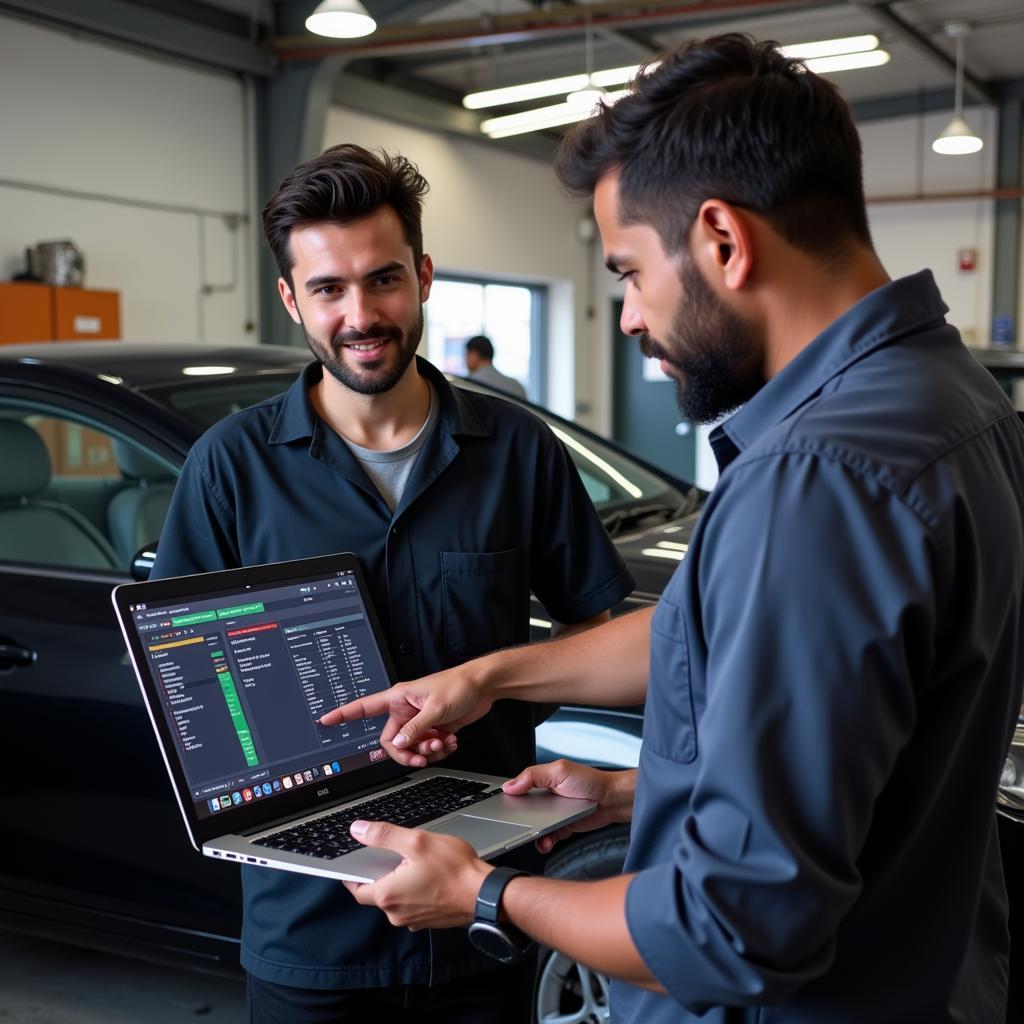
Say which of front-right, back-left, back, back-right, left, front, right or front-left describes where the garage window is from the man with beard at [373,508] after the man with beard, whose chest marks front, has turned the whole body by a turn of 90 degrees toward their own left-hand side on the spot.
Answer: left

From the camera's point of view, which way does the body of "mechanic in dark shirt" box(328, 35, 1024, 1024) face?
to the viewer's left

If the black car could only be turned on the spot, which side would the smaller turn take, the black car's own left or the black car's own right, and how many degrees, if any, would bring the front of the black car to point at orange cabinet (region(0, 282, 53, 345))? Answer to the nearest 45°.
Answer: approximately 135° to the black car's own left

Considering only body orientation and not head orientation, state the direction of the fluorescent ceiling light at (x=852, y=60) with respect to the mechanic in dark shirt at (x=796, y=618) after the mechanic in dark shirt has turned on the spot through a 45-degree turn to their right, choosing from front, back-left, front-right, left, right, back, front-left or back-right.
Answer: front-right

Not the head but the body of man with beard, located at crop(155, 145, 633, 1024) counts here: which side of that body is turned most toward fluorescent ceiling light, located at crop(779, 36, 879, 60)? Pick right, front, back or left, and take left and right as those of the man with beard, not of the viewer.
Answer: back

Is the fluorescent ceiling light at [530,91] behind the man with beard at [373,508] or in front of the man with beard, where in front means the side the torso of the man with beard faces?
behind

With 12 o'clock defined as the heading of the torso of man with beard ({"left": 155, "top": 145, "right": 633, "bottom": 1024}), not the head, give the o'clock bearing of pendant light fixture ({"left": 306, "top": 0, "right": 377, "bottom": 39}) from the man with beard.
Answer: The pendant light fixture is roughly at 6 o'clock from the man with beard.

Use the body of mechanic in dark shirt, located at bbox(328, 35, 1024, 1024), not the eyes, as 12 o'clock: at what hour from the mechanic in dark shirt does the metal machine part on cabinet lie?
The metal machine part on cabinet is roughly at 2 o'clock from the mechanic in dark shirt.

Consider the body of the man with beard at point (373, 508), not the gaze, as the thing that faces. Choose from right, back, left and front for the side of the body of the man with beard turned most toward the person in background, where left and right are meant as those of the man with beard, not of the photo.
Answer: back

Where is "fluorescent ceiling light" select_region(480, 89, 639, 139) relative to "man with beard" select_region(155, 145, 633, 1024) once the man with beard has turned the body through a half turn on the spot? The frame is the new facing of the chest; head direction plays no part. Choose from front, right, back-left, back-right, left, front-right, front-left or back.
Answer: front

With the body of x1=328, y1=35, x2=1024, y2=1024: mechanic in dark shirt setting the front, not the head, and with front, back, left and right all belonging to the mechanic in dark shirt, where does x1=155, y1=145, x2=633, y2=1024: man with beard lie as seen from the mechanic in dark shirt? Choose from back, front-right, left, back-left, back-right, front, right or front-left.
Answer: front-right

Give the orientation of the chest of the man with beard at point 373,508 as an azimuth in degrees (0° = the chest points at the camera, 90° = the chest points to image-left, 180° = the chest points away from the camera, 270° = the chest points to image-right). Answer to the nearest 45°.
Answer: approximately 0°

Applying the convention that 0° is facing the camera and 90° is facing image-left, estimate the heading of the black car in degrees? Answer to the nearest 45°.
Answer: approximately 315°
